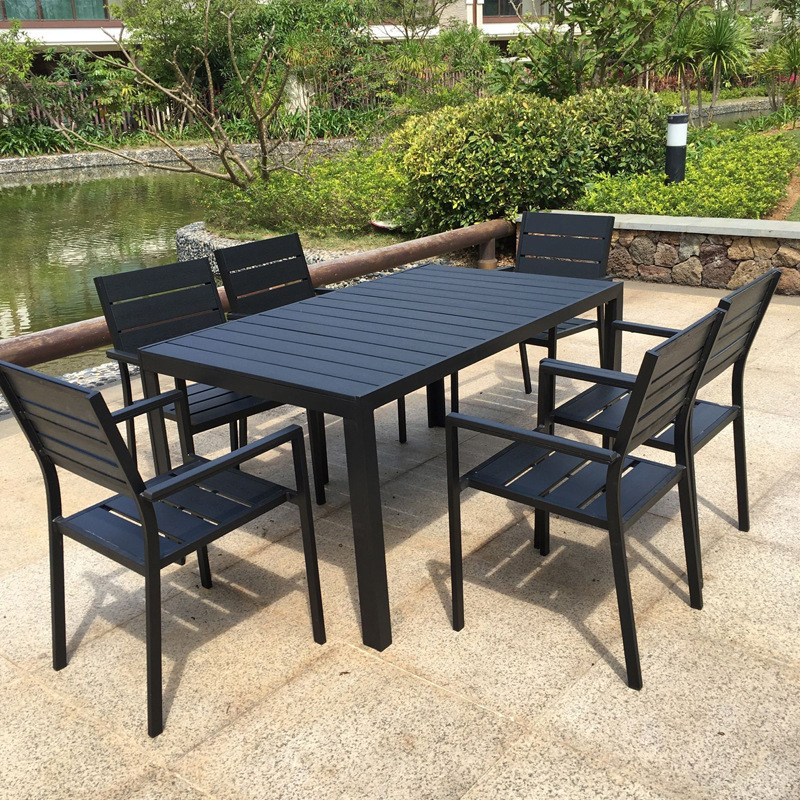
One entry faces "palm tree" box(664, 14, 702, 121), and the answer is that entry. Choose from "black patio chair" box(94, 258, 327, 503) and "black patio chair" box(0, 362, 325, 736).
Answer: "black patio chair" box(0, 362, 325, 736)

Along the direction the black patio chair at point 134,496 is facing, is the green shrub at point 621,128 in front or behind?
in front

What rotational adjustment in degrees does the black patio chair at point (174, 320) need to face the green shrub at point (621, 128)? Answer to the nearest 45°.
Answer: approximately 90° to its left

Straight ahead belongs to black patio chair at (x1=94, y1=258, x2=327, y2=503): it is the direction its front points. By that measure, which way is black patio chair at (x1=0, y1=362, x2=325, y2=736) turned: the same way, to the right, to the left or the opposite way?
to the left

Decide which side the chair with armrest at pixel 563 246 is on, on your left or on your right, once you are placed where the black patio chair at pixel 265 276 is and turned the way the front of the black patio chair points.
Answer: on your left

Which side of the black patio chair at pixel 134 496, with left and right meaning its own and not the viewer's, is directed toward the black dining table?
front

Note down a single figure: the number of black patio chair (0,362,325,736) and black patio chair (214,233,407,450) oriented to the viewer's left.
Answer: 0

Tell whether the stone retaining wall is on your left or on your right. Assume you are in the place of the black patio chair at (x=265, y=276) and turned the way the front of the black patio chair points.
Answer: on your left

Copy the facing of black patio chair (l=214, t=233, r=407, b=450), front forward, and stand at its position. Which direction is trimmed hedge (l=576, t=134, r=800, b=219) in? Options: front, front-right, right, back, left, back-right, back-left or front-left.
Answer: left

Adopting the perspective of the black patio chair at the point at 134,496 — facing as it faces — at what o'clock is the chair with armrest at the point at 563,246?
The chair with armrest is roughly at 12 o'clock from the black patio chair.

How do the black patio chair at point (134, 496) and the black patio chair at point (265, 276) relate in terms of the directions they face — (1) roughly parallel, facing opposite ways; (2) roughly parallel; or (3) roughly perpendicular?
roughly perpendicular

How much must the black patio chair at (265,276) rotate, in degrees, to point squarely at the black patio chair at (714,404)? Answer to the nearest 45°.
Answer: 0° — it already faces it

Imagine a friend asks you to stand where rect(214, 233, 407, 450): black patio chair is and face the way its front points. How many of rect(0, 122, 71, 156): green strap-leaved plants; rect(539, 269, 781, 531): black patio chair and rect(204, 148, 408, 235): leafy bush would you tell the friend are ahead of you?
1

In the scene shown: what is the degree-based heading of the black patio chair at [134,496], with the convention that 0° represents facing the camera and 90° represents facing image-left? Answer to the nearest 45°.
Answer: approximately 225°

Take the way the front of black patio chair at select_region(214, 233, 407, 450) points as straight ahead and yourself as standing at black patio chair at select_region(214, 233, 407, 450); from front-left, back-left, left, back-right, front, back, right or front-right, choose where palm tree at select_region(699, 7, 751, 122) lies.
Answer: left

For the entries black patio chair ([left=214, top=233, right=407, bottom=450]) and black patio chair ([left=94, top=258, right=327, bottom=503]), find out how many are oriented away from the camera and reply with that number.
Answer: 0

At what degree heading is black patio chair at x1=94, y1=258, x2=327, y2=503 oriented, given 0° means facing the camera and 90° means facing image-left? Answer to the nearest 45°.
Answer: approximately 315°

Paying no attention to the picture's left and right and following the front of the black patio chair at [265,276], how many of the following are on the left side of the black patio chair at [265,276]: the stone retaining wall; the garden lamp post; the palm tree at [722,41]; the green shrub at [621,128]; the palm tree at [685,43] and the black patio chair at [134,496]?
5
